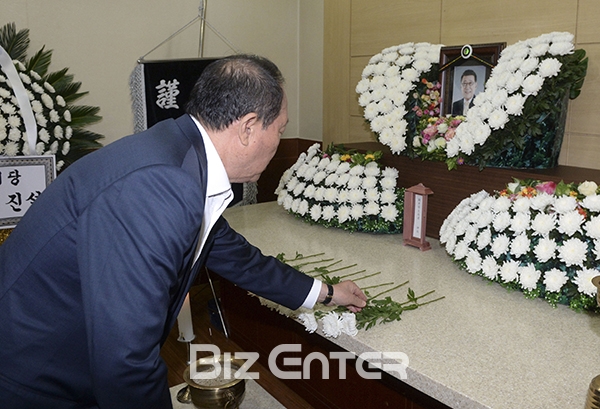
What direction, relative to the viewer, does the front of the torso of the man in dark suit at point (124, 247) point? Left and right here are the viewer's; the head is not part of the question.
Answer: facing away from the viewer and to the right of the viewer

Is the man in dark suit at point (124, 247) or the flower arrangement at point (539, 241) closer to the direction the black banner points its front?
the man in dark suit

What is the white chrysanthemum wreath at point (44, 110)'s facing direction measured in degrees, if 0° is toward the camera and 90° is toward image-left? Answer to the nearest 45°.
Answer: approximately 0°

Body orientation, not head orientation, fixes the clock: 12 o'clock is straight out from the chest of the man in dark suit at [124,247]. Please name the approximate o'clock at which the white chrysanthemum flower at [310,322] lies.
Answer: The white chrysanthemum flower is roughly at 12 o'clock from the man in dark suit.

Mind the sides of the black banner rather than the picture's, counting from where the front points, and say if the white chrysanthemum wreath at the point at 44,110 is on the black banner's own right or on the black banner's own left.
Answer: on the black banner's own right

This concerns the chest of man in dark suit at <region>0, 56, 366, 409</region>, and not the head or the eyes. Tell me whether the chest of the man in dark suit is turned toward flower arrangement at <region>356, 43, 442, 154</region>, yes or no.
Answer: yes

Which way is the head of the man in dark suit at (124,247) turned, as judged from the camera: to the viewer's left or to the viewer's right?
to the viewer's right
